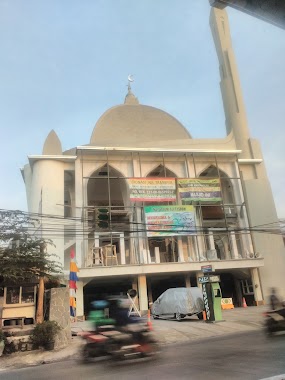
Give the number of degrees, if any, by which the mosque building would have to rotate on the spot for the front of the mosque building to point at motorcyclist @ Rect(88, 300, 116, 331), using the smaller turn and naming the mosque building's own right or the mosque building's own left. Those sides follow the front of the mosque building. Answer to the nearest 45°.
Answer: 0° — it already faces them

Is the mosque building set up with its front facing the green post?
yes

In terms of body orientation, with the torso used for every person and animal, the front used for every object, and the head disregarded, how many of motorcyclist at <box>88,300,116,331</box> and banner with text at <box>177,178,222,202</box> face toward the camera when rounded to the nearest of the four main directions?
1

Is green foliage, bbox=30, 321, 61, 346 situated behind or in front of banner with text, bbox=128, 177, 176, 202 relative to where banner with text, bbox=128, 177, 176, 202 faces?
in front

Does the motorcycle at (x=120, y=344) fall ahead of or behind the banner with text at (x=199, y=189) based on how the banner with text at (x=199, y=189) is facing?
ahead

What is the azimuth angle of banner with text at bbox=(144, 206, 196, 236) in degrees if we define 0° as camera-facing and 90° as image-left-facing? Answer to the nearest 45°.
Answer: approximately 0°

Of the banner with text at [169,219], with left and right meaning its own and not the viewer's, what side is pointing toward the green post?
front
